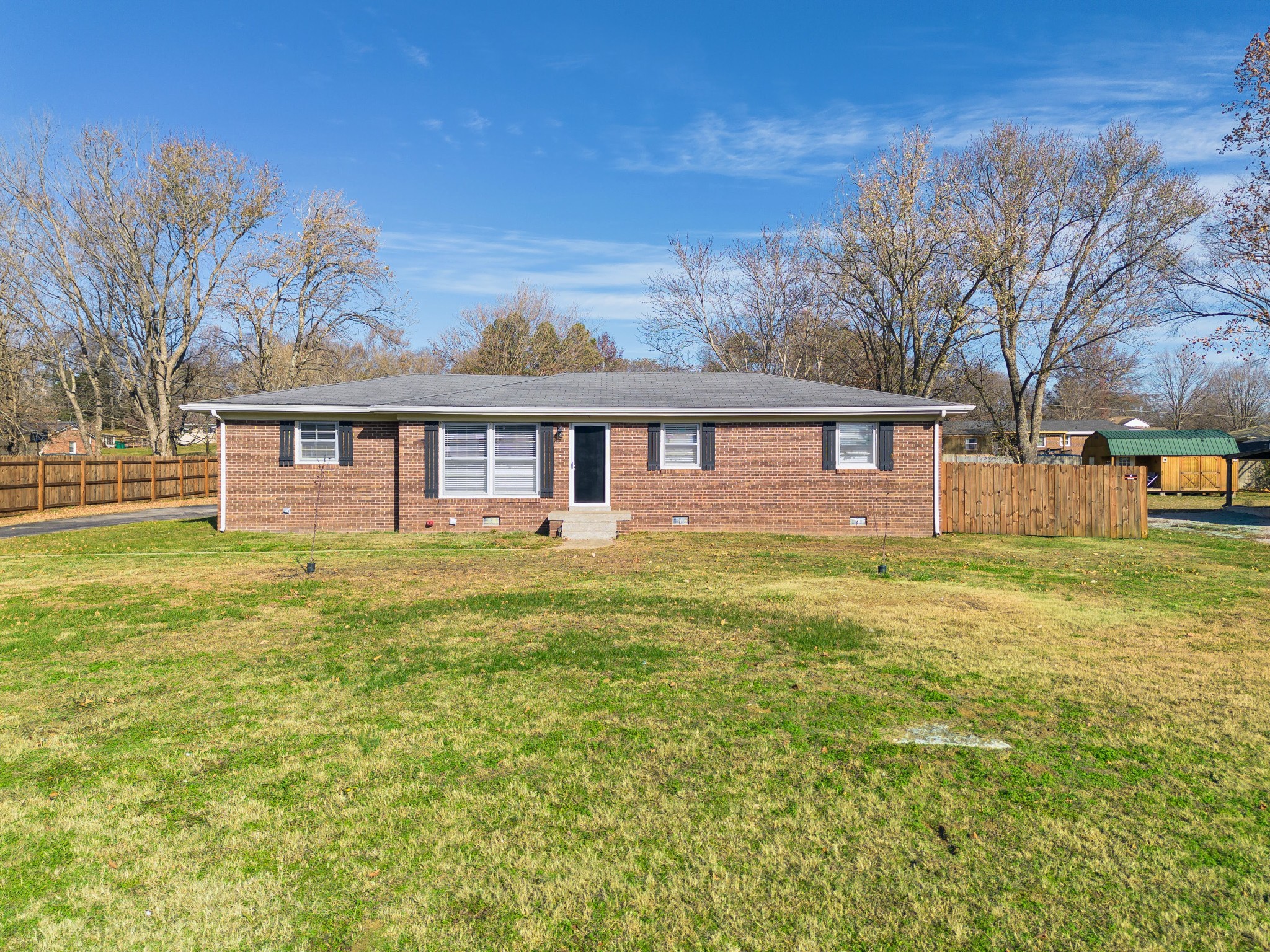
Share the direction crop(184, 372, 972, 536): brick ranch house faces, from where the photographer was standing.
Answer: facing the viewer

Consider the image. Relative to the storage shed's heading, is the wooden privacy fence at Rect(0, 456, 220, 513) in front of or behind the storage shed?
in front

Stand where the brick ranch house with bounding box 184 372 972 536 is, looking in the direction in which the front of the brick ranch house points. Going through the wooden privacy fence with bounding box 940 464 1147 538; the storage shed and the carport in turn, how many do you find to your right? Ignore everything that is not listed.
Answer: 0

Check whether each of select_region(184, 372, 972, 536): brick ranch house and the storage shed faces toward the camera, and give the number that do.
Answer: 2

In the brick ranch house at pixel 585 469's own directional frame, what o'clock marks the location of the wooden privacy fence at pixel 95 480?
The wooden privacy fence is roughly at 4 o'clock from the brick ranch house.

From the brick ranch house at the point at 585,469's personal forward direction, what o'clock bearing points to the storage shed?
The storage shed is roughly at 8 o'clock from the brick ranch house.

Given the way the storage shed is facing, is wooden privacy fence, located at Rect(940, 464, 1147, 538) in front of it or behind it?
in front

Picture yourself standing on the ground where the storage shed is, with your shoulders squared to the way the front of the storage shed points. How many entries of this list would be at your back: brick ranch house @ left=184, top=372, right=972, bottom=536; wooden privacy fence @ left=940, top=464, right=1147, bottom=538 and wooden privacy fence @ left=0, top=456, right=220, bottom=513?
0

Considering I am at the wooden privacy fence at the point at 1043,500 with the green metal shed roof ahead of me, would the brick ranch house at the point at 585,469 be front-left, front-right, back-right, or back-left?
back-left

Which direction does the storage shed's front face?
toward the camera

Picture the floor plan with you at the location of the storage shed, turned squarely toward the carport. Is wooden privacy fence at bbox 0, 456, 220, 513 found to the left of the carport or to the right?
right

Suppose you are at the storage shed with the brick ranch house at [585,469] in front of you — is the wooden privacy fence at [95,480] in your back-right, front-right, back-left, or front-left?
front-right

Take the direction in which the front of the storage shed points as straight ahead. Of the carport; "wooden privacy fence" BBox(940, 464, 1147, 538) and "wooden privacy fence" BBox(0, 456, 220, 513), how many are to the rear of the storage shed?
0
